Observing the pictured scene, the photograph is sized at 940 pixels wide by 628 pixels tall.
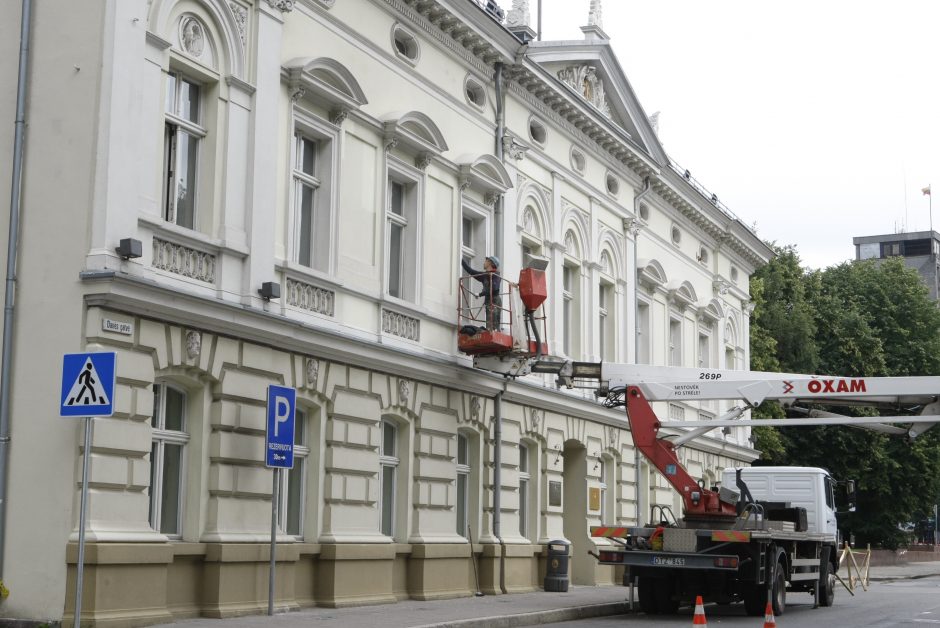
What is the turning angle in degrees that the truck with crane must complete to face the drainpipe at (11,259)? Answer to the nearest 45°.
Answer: approximately 180°

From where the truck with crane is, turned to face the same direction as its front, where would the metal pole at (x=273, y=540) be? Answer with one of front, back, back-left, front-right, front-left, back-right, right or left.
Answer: back

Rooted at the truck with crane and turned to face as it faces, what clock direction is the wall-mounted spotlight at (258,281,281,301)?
The wall-mounted spotlight is roughly at 6 o'clock from the truck with crane.

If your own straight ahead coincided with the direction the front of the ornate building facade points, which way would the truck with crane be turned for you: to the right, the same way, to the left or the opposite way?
to the left

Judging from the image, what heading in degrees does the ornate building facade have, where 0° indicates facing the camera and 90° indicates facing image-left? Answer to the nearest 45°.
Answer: approximately 315°

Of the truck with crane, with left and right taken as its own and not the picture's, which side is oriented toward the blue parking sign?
back

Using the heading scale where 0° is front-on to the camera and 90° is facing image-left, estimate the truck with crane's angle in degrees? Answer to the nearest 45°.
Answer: approximately 225°

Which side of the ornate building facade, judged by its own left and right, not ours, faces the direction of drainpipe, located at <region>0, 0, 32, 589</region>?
right
